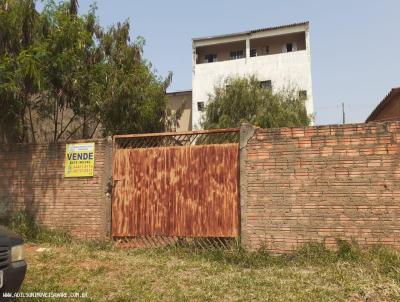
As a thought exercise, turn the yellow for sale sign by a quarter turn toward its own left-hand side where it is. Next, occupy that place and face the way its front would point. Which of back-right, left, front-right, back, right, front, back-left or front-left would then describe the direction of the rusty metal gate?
front-right

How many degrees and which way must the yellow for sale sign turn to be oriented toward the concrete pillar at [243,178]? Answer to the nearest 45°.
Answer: approximately 45° to its left

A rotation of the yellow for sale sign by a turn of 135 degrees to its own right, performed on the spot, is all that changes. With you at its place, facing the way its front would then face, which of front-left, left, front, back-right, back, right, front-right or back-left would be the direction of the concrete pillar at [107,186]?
back

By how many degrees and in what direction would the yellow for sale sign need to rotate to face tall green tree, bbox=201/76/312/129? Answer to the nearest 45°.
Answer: approximately 135° to its left

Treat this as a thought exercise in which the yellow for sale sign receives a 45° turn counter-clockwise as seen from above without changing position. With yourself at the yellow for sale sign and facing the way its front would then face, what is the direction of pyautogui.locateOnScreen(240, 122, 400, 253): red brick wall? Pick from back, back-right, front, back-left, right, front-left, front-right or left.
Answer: front

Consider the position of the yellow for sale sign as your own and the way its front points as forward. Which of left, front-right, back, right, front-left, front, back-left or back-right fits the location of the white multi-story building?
back-left

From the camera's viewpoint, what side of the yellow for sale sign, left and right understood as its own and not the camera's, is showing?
front
